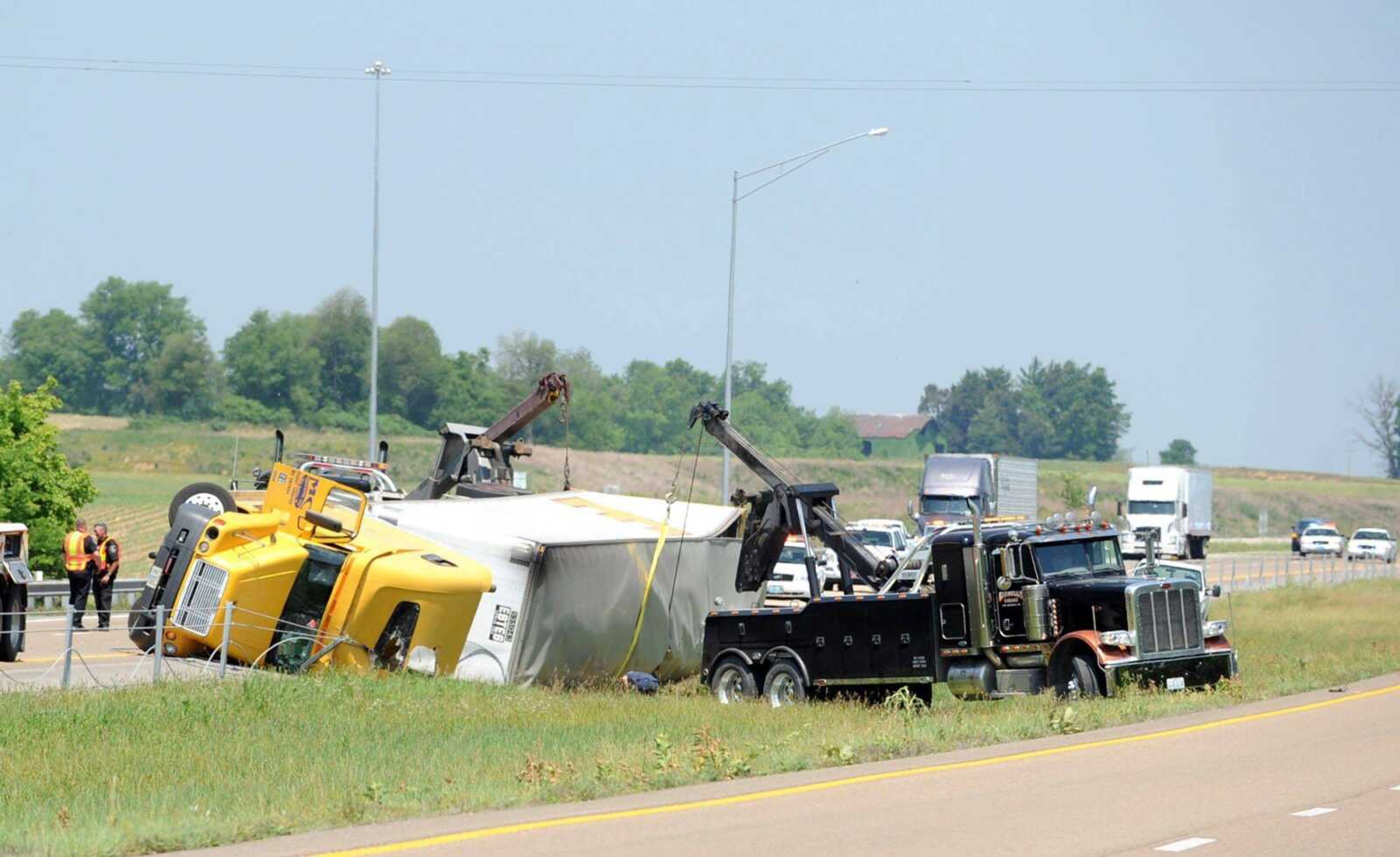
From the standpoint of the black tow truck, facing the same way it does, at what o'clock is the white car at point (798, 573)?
The white car is roughly at 7 o'clock from the black tow truck.

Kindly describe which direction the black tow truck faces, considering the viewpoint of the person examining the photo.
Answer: facing the viewer and to the right of the viewer

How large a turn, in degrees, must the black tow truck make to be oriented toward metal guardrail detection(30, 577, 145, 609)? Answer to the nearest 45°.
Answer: approximately 180°

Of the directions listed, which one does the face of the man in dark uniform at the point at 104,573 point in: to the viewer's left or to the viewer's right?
to the viewer's left

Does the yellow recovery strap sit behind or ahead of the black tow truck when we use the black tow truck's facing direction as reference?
behind

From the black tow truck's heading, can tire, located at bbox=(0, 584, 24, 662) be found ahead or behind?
behind

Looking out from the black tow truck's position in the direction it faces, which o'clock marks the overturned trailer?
The overturned trailer is roughly at 5 o'clock from the black tow truck.

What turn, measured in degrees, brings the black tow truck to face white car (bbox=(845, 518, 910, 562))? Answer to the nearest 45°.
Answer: approximately 135° to its left
